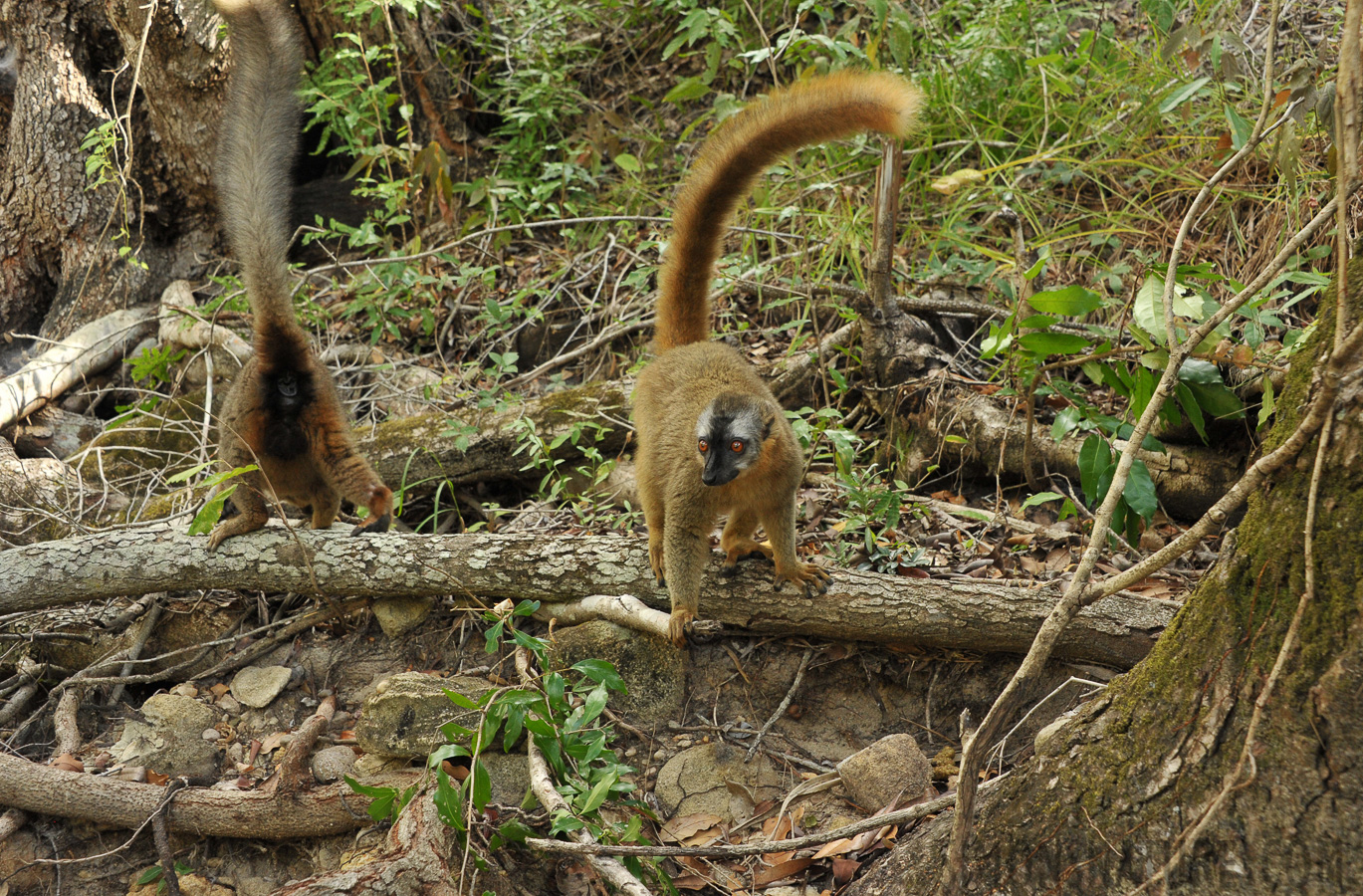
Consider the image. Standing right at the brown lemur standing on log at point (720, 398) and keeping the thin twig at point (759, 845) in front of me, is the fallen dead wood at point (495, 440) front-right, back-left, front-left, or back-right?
back-right

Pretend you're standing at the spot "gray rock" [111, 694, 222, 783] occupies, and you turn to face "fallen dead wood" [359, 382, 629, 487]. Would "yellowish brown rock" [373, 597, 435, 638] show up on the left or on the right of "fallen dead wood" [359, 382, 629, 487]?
right

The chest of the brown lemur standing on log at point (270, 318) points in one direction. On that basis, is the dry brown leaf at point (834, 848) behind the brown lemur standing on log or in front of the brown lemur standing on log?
behind

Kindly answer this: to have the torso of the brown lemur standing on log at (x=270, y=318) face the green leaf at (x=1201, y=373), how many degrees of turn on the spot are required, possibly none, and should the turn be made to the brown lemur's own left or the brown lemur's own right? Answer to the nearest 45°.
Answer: approximately 135° to the brown lemur's own right

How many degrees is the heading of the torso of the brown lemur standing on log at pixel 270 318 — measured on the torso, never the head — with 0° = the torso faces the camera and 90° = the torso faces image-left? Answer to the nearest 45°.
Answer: approximately 180°

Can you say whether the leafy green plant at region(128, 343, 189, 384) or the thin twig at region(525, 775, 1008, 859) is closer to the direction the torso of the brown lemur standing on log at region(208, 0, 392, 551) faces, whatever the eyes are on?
the leafy green plant

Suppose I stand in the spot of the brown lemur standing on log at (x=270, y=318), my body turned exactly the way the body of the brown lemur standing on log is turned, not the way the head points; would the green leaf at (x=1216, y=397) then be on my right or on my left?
on my right

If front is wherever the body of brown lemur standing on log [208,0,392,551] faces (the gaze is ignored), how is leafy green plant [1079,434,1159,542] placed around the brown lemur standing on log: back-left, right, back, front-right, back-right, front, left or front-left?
back-right
